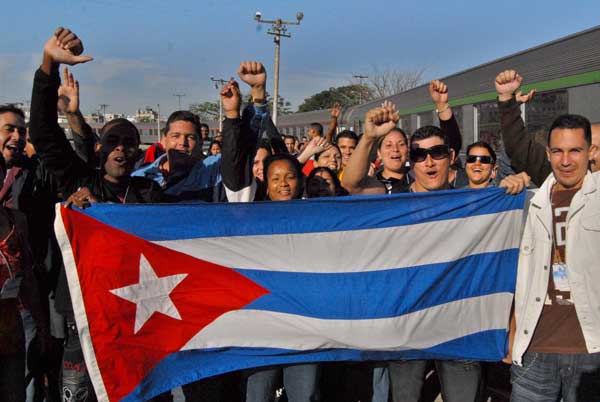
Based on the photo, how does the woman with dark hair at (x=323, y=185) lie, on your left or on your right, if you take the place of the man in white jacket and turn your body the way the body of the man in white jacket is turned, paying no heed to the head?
on your right

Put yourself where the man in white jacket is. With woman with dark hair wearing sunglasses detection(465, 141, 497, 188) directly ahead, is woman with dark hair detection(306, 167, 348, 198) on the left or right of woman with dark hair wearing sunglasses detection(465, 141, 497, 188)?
left

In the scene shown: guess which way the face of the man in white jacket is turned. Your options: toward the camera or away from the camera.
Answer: toward the camera

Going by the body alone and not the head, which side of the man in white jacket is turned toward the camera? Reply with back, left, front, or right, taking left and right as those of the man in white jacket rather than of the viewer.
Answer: front

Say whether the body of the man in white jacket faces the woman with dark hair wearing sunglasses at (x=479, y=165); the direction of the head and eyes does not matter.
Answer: no
